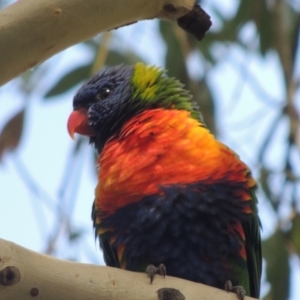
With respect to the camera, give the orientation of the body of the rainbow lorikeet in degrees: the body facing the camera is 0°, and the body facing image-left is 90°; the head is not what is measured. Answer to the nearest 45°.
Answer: approximately 0°

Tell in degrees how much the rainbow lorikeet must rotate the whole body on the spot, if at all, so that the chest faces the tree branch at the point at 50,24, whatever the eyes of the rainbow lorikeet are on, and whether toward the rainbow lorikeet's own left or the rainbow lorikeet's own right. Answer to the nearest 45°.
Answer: approximately 45° to the rainbow lorikeet's own right
